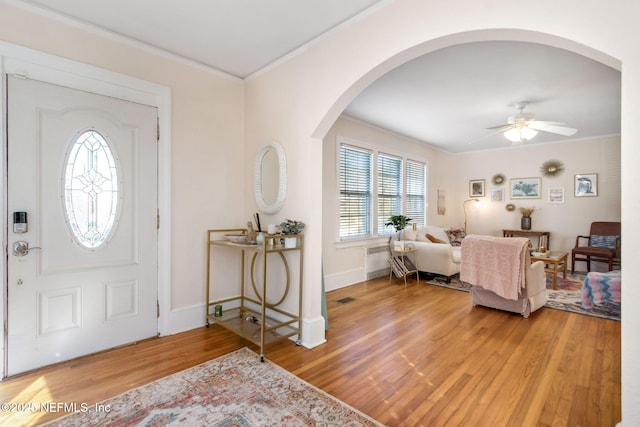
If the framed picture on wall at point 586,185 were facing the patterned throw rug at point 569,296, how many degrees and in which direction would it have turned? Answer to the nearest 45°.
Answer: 0° — it already faces it

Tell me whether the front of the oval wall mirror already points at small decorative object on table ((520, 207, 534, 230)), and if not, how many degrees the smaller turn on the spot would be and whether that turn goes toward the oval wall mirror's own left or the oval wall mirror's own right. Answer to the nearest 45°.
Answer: approximately 180°

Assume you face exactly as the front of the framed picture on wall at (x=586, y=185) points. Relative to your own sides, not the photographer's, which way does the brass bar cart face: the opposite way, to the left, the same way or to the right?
the same way

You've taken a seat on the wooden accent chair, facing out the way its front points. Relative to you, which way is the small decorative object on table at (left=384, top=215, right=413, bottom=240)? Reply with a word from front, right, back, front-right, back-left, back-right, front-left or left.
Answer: front

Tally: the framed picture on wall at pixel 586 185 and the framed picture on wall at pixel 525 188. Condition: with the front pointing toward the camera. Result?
2

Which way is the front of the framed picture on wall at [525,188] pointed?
toward the camera

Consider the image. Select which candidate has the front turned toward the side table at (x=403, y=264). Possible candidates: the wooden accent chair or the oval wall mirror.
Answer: the wooden accent chair

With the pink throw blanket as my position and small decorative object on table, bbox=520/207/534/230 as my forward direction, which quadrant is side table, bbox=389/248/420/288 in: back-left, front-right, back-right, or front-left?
front-left

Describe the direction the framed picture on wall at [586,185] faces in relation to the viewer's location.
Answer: facing the viewer

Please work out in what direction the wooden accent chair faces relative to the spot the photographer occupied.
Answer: facing the viewer and to the left of the viewer

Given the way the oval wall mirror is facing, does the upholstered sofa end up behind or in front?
behind

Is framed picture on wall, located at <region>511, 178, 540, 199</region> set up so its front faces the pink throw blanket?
yes

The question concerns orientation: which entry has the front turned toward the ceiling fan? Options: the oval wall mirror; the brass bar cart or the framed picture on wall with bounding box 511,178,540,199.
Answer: the framed picture on wall

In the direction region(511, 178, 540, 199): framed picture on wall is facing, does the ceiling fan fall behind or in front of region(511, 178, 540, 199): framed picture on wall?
in front

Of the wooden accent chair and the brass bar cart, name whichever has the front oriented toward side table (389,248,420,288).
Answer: the wooden accent chair
